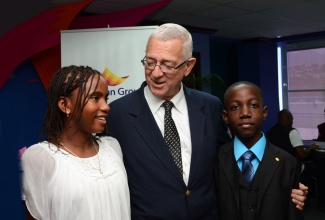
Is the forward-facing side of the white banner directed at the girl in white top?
yes

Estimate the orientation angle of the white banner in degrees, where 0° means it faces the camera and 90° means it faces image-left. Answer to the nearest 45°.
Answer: approximately 0°

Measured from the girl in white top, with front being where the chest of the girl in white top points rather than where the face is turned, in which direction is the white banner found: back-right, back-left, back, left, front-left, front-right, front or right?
back-left

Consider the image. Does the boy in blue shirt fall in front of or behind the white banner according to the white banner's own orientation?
in front

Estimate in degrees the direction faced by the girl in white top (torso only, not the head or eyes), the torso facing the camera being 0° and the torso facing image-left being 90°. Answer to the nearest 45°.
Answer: approximately 315°

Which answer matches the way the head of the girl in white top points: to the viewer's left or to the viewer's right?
to the viewer's right
